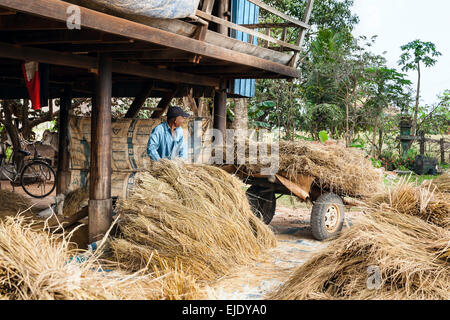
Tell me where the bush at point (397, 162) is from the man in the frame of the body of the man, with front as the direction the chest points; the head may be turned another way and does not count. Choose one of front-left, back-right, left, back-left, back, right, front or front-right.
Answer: left

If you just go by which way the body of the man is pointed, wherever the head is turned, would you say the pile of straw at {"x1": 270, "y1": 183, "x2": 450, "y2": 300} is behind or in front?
in front

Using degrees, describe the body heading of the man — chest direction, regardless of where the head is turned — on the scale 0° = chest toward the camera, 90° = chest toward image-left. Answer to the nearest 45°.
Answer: approximately 315°

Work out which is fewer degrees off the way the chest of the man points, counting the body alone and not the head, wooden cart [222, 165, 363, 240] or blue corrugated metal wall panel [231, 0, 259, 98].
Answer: the wooden cart

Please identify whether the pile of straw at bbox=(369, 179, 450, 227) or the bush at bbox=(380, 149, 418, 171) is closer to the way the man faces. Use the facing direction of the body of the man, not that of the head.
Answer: the pile of straw

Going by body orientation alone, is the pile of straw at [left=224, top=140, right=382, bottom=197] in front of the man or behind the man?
in front

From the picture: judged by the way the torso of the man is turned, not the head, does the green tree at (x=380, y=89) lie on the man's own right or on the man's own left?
on the man's own left

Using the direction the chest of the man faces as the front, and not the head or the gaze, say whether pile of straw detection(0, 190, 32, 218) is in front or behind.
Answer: behind

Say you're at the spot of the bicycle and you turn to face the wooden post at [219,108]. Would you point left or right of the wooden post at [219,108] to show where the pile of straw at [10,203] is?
right

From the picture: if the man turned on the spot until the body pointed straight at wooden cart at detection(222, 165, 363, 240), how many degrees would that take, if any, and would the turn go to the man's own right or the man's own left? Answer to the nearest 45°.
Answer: approximately 45° to the man's own left

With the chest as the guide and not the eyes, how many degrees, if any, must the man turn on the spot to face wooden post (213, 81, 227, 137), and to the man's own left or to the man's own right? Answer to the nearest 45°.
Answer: approximately 135° to the man's own left
